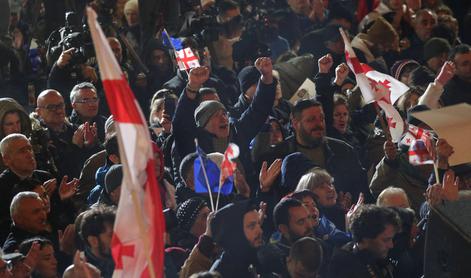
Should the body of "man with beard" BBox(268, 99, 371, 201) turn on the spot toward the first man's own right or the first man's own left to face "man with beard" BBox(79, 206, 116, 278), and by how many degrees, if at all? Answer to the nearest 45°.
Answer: approximately 90° to the first man's own right

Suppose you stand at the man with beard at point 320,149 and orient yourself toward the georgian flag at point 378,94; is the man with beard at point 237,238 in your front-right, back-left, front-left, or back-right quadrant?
back-right

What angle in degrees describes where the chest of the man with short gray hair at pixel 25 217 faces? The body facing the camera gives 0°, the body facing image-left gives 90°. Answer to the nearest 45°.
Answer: approximately 315°

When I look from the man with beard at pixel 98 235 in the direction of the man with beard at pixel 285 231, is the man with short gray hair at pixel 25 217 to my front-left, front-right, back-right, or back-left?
back-left

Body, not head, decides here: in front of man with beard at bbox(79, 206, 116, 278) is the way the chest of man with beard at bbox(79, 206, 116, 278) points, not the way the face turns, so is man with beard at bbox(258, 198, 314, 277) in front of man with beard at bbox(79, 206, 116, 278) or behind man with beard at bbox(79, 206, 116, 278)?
in front

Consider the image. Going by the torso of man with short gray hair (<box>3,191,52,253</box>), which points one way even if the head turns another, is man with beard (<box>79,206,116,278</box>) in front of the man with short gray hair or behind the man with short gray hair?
in front
